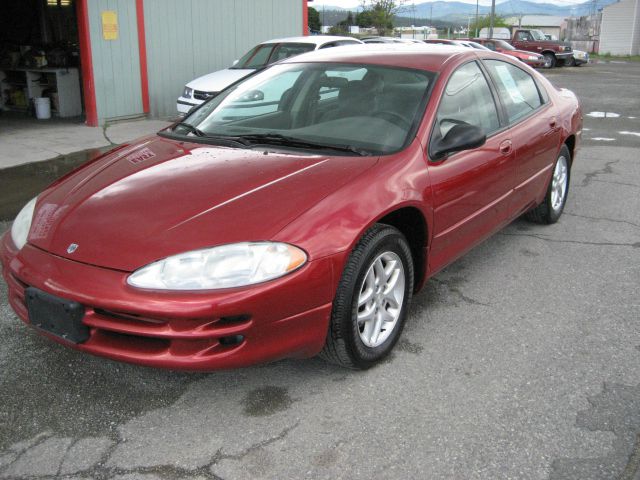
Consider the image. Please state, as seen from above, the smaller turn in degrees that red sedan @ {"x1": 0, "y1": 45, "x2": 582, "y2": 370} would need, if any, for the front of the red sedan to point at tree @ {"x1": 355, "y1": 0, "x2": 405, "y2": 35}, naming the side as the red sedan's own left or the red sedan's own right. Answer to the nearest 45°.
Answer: approximately 135° to the red sedan's own right

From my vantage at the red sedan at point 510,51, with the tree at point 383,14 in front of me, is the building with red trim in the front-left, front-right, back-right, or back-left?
back-left

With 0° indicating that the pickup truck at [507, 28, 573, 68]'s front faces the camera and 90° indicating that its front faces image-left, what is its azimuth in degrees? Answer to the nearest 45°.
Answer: approximately 315°

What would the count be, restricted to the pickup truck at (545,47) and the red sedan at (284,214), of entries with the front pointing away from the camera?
0

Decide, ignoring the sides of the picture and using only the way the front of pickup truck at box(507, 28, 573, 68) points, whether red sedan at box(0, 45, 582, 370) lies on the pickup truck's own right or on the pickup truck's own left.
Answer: on the pickup truck's own right

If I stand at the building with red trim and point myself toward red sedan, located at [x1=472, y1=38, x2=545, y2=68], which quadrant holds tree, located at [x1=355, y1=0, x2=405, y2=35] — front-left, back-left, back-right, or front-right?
front-left

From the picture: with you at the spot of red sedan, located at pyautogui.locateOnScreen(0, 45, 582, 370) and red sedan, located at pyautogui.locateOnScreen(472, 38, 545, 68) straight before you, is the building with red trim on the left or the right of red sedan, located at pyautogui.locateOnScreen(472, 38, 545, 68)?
left

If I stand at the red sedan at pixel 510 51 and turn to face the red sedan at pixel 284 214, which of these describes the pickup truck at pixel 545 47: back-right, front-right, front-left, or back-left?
back-left

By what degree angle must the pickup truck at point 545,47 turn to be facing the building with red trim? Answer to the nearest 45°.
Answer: approximately 45° to its right

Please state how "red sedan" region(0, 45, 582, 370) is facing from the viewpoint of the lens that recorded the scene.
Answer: facing the viewer and to the left of the viewer

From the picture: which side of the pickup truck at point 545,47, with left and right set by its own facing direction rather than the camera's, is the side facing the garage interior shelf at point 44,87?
right

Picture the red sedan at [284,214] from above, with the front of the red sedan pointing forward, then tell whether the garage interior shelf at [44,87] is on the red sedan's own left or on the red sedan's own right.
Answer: on the red sedan's own right

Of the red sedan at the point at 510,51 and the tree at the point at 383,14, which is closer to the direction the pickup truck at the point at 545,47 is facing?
the red sedan
